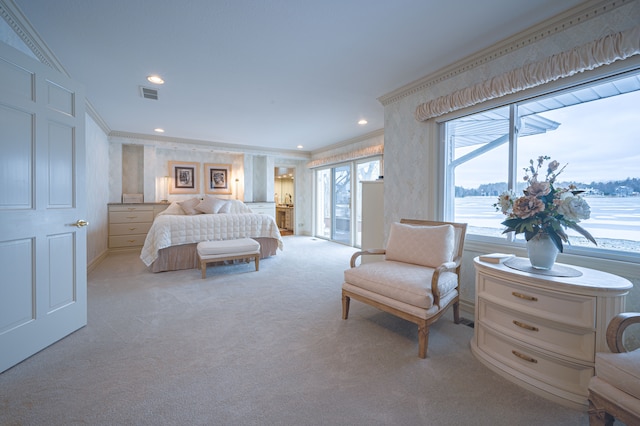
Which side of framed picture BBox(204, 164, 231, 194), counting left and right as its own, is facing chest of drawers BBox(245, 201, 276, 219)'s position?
left

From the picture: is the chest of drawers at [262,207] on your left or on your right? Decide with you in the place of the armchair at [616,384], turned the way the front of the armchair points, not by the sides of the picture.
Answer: on your right

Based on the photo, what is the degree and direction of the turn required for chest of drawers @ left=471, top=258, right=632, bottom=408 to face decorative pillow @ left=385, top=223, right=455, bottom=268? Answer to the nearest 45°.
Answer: approximately 90° to its right

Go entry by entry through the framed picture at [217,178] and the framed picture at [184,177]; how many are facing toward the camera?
2

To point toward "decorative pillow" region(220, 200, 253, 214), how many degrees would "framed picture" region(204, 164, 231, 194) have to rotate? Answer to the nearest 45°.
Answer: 0° — it already faces it
